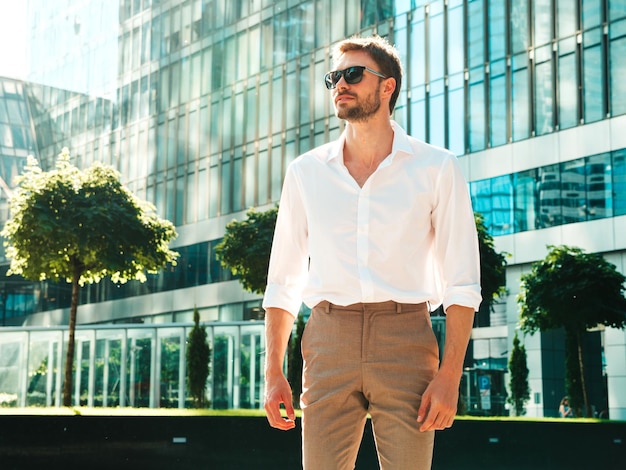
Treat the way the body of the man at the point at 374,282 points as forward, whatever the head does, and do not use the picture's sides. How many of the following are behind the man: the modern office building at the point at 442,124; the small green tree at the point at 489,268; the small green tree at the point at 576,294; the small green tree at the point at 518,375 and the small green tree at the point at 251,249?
5

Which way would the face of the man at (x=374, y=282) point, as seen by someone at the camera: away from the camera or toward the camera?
toward the camera

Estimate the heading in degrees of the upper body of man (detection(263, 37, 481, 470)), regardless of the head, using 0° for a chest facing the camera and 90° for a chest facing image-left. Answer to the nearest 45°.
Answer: approximately 0°

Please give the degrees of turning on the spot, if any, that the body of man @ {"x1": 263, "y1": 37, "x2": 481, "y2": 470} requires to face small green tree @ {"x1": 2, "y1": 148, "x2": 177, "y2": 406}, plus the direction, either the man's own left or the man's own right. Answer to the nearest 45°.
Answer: approximately 180°

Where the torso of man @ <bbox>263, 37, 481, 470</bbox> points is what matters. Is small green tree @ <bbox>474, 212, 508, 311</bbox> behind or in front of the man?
behind

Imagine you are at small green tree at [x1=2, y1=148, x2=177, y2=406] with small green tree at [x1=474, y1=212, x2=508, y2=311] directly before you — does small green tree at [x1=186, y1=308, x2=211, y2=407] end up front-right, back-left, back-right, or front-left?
front-left

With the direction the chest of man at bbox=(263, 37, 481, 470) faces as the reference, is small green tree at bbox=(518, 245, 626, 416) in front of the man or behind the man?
behind

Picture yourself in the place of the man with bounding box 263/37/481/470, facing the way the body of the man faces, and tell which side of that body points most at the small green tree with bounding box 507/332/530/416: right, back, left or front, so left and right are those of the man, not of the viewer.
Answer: back
